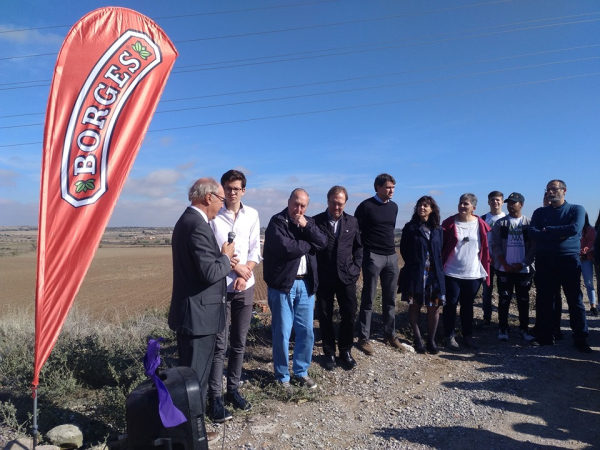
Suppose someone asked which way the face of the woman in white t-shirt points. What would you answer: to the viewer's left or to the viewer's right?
to the viewer's left

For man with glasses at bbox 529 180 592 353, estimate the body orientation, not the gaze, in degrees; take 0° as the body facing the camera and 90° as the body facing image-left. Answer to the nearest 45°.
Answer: approximately 45°

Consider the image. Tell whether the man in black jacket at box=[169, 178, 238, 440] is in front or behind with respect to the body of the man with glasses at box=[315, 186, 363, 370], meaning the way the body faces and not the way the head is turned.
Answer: in front

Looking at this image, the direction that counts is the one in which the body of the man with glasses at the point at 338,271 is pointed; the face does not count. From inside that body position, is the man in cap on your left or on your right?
on your left

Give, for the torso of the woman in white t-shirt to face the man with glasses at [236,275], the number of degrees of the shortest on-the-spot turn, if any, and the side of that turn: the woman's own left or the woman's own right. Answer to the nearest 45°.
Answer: approximately 45° to the woman's own right

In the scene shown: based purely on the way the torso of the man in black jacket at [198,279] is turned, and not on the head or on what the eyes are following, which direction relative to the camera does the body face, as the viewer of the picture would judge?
to the viewer's right

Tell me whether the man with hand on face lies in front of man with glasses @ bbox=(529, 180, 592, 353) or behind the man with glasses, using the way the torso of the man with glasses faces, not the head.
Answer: in front

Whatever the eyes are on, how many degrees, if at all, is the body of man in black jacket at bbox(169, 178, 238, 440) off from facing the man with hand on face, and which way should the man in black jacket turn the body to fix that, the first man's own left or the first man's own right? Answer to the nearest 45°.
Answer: approximately 45° to the first man's own left

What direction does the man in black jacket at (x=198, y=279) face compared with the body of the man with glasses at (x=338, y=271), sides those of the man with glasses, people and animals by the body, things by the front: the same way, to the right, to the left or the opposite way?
to the left

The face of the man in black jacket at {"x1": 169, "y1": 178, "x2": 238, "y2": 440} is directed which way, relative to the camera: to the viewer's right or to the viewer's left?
to the viewer's right

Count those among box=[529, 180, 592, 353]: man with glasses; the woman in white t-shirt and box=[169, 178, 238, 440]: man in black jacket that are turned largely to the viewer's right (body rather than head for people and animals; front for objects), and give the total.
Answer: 1

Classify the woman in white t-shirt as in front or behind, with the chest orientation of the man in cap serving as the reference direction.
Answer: in front

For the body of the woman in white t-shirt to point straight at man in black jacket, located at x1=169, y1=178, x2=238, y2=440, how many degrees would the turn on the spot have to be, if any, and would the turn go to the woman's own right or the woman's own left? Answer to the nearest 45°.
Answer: approximately 45° to the woman's own right

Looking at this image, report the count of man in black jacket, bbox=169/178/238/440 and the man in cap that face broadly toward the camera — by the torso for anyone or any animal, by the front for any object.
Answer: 1

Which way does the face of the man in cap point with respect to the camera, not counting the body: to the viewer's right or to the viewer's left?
to the viewer's left

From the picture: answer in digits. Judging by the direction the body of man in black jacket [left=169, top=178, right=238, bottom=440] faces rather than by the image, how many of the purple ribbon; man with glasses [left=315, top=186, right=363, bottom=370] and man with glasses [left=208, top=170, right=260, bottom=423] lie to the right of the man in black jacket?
1
